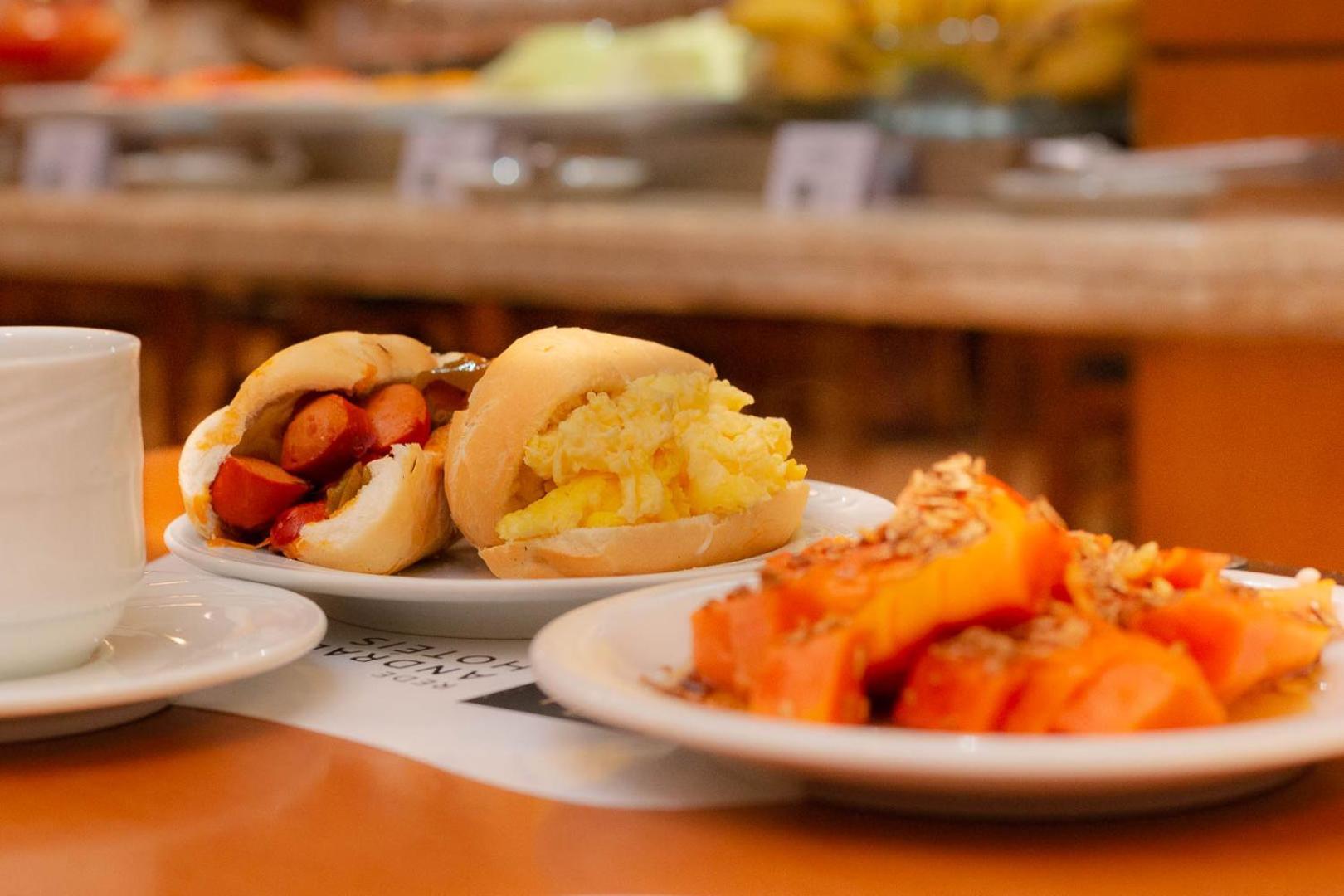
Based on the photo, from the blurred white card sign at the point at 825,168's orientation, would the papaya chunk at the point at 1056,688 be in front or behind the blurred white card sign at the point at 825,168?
in front

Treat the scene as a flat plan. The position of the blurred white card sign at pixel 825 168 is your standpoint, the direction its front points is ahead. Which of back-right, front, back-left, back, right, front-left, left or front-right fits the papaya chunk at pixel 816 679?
front

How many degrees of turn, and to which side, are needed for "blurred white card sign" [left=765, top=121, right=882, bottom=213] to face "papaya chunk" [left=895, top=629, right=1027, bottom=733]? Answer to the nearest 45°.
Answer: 0° — it already faces it

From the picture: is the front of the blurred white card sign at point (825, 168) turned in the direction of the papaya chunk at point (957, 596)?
yes

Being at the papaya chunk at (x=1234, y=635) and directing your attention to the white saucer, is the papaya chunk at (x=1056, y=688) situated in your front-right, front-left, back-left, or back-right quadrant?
front-left

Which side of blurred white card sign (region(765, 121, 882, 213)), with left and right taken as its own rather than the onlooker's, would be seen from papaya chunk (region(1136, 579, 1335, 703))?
front

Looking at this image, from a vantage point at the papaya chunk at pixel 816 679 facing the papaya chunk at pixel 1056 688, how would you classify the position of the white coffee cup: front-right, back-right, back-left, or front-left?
back-left

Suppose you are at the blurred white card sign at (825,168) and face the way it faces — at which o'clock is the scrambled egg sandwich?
The scrambled egg sandwich is roughly at 12 o'clock from the blurred white card sign.

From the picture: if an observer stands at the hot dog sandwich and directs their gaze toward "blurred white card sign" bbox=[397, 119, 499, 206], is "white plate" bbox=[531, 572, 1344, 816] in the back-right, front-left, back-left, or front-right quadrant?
back-right

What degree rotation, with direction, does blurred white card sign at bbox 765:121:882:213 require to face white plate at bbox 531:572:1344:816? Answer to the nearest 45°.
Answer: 0° — it already faces it

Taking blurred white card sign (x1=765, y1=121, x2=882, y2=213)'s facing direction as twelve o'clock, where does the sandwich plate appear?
The sandwich plate is roughly at 12 o'clock from the blurred white card sign.

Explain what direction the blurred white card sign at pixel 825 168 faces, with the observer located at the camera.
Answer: facing the viewer

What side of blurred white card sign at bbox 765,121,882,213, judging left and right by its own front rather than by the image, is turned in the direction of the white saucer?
front

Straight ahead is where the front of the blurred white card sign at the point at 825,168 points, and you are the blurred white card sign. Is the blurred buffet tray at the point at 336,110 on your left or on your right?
on your right
